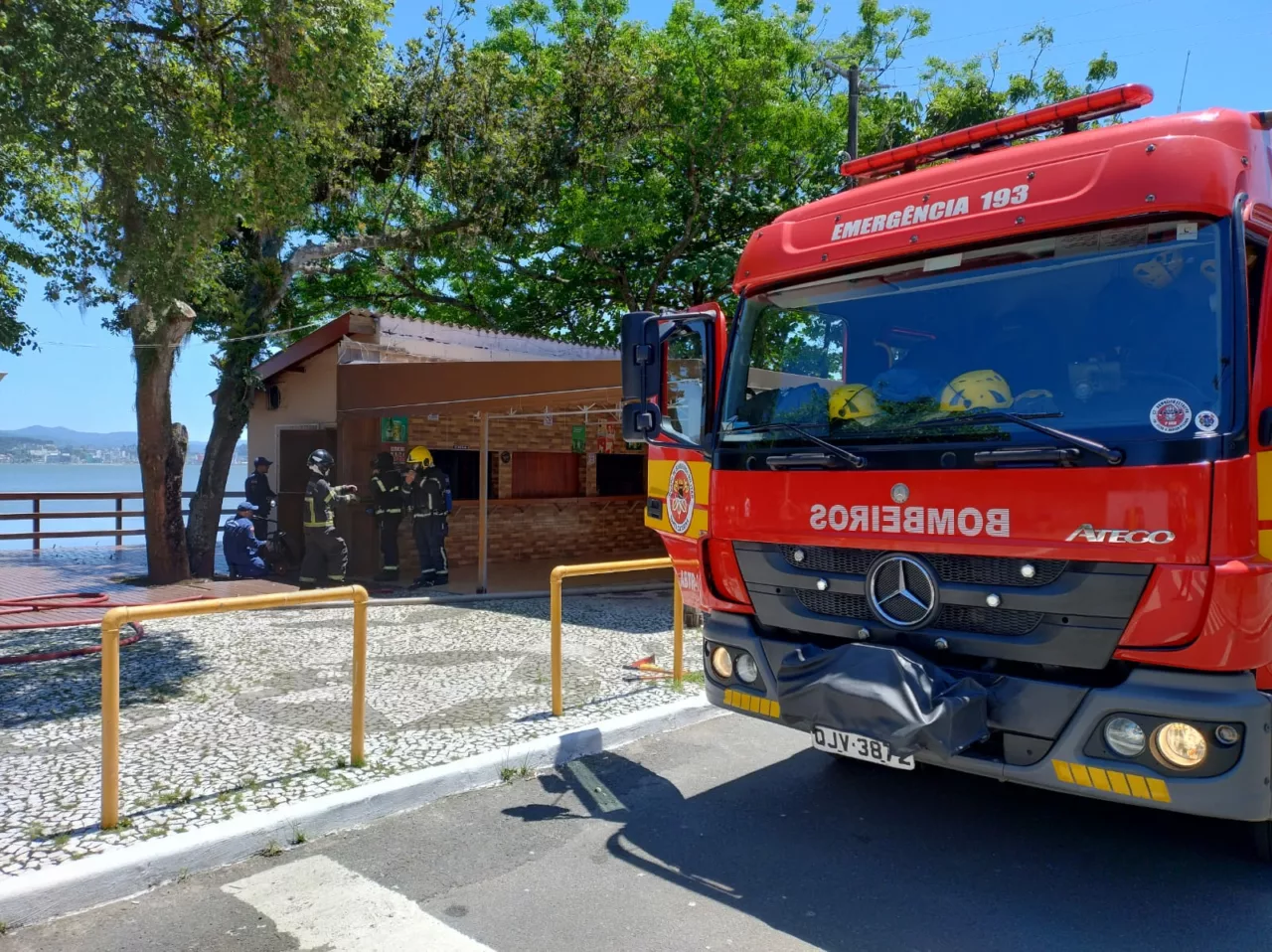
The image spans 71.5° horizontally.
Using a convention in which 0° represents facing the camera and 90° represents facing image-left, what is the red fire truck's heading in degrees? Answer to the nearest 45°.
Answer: approximately 45°

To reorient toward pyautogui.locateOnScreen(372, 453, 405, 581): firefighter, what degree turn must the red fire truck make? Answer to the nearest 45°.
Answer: approximately 90° to its right

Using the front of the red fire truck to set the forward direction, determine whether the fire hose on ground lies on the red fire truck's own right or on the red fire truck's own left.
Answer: on the red fire truck's own right

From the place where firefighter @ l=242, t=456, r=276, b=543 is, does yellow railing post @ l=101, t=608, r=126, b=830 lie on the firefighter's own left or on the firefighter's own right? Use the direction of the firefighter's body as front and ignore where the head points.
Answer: on the firefighter's own right

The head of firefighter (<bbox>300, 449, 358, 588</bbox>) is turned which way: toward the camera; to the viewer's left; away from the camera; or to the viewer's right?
to the viewer's right

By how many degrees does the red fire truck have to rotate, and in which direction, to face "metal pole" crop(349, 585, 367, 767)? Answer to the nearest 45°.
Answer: approximately 45° to its right

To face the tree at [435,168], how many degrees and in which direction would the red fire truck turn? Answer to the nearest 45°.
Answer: approximately 90° to its right
